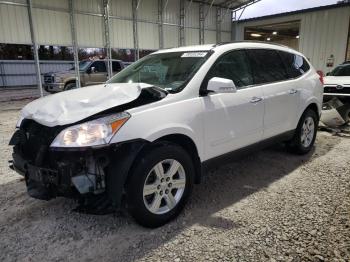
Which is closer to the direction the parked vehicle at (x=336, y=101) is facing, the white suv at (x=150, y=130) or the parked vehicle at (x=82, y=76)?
the white suv

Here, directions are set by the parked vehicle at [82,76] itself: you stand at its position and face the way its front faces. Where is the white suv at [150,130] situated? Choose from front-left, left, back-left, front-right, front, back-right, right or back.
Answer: front-left

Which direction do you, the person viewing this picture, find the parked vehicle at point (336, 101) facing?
facing the viewer

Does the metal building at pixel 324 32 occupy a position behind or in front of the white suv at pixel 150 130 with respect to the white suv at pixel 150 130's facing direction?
behind

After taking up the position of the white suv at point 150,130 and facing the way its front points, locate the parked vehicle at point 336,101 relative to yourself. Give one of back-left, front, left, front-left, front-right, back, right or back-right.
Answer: back

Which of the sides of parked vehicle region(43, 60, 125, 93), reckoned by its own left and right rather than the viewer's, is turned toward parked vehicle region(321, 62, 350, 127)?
left

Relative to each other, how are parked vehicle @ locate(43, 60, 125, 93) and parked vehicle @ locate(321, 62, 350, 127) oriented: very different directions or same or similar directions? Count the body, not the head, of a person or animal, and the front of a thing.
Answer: same or similar directions

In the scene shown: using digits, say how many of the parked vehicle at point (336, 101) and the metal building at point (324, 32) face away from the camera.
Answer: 0

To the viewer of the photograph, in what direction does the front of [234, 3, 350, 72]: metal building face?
facing the viewer and to the left of the viewer

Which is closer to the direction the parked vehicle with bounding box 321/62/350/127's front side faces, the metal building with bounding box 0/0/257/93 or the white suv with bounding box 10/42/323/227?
the white suv

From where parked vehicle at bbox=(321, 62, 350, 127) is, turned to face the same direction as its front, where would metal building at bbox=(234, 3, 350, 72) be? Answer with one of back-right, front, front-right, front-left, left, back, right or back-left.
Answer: back

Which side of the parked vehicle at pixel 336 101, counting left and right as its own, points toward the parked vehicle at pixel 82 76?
right

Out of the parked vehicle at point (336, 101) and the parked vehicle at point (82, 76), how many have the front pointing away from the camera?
0
